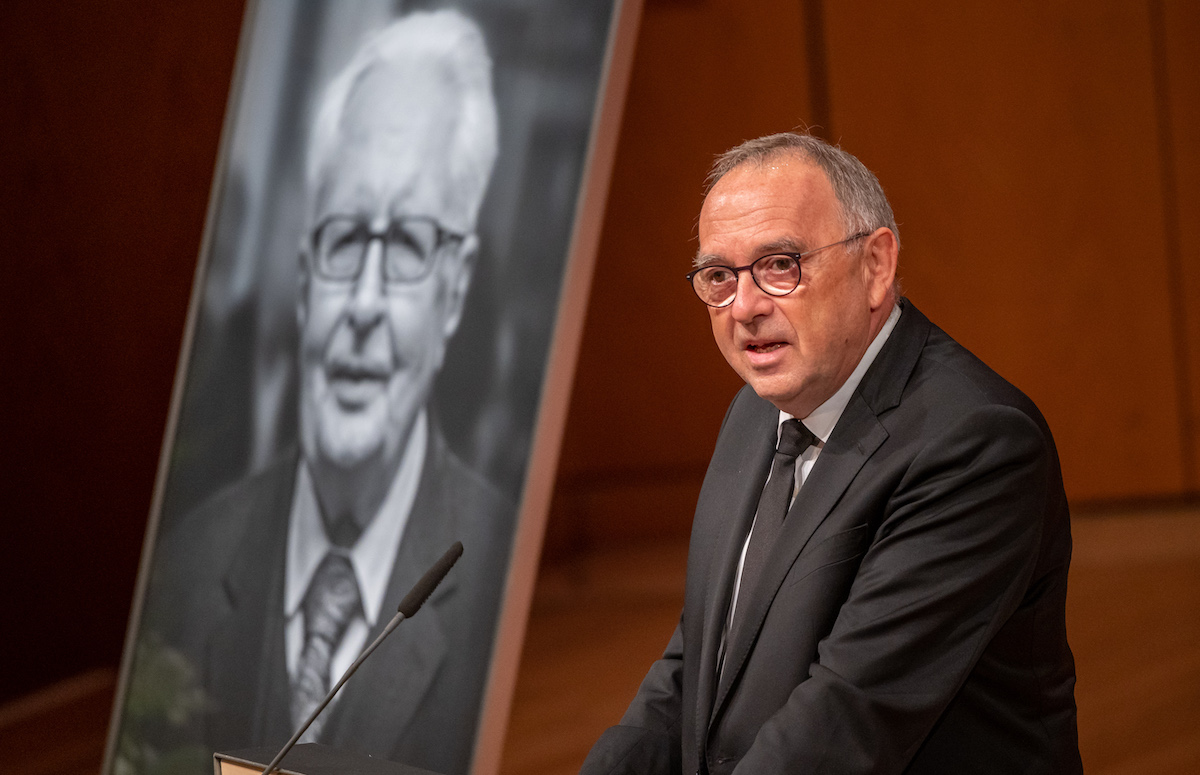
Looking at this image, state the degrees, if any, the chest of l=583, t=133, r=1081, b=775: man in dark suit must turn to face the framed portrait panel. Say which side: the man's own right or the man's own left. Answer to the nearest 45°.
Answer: approximately 90° to the man's own right

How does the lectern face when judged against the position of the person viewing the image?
facing the viewer and to the left of the viewer

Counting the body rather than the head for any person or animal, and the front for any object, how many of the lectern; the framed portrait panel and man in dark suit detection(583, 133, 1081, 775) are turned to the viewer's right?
0

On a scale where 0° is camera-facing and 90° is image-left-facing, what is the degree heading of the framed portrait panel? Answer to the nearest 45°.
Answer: approximately 45°

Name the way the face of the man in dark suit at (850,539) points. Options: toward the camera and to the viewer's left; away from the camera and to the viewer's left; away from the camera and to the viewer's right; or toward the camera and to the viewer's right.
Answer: toward the camera and to the viewer's left

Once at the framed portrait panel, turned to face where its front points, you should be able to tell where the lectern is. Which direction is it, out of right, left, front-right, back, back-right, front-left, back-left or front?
front-left

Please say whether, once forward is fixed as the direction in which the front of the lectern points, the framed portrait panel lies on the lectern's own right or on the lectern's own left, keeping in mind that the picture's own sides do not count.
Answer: on the lectern's own right
